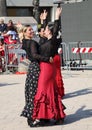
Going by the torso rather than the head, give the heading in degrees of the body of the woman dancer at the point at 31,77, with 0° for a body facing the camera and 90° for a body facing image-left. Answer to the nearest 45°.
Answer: approximately 270°

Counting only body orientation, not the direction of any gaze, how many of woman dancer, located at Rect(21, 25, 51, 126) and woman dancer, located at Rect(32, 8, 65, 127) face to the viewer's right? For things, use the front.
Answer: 1

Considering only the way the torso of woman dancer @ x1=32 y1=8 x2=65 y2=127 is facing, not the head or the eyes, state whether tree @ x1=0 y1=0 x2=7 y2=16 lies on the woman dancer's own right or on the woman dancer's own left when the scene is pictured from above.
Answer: on the woman dancer's own right

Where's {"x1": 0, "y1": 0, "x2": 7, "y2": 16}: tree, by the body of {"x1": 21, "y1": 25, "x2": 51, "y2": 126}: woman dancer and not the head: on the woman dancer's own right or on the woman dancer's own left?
on the woman dancer's own left

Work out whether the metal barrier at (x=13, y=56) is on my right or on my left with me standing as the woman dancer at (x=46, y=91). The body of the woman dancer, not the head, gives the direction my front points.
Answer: on my right

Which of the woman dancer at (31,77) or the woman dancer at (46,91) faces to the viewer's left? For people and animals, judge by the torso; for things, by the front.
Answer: the woman dancer at (46,91)

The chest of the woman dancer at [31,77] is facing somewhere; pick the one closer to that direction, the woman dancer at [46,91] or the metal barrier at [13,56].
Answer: the woman dancer

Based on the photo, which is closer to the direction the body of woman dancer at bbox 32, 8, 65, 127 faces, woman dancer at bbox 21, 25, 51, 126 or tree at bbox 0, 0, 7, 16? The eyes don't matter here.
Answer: the woman dancer

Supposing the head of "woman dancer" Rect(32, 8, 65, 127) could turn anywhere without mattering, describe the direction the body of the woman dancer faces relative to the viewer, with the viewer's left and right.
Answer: facing to the left of the viewer
